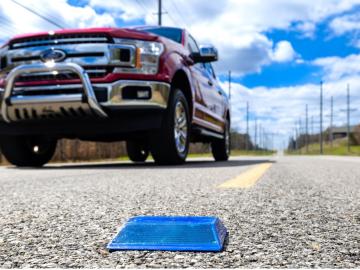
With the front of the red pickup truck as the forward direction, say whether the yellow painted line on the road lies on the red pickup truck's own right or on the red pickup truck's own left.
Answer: on the red pickup truck's own left

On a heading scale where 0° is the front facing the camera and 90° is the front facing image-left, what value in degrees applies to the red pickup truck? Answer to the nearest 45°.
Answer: approximately 45°
